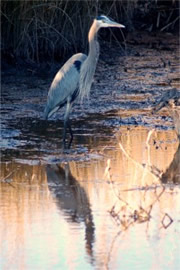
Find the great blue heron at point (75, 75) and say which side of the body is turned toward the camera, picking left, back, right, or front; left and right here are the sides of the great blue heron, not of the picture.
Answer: right
